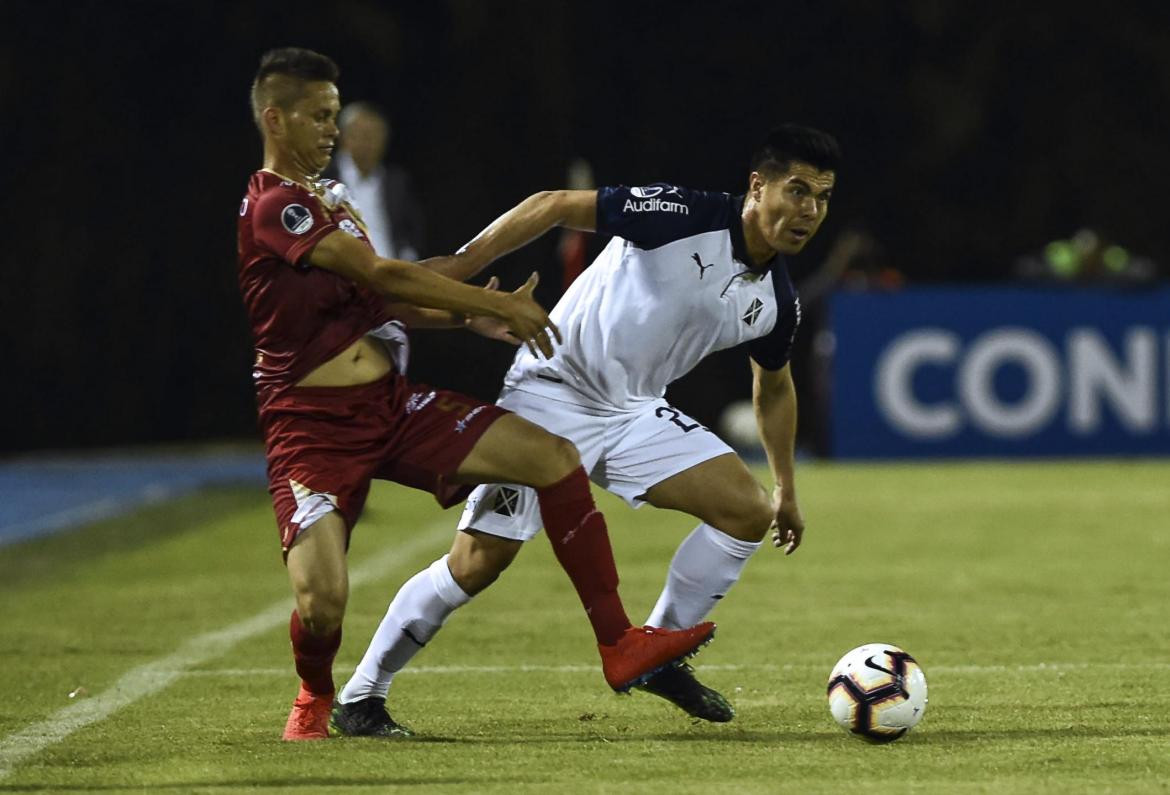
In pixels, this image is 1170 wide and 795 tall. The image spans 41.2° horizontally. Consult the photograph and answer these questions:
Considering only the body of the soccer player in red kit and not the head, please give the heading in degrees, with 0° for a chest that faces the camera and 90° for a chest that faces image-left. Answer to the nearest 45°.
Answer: approximately 315°

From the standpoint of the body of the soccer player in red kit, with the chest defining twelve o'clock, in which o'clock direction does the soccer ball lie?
The soccer ball is roughly at 11 o'clock from the soccer player in red kit.

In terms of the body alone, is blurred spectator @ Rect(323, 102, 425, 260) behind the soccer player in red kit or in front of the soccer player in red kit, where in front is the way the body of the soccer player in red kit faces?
behind

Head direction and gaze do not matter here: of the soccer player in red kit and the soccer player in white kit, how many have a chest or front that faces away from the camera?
0

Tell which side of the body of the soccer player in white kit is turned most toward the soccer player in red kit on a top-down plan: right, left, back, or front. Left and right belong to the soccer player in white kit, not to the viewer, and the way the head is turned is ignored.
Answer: right

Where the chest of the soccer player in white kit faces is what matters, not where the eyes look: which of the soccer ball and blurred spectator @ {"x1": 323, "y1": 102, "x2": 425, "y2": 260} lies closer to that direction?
the soccer ball

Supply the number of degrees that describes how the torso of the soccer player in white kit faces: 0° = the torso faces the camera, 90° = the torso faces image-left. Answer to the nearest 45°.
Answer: approximately 315°

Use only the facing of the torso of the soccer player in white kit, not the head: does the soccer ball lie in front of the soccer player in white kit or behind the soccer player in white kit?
in front

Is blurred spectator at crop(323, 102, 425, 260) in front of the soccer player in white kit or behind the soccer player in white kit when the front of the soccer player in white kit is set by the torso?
behind

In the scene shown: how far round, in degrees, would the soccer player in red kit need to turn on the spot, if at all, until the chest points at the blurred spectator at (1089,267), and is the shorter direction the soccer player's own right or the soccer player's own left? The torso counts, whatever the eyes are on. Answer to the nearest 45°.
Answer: approximately 90° to the soccer player's own left
